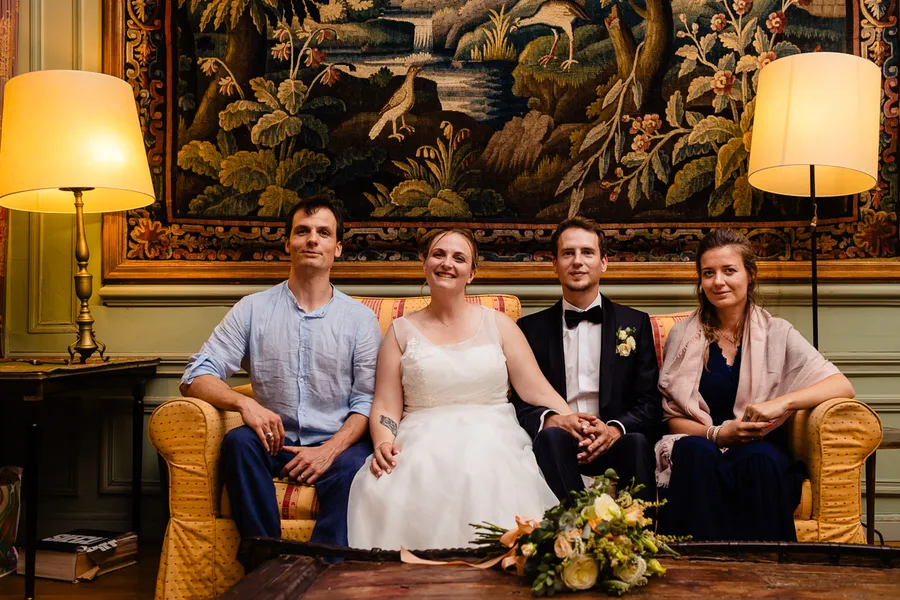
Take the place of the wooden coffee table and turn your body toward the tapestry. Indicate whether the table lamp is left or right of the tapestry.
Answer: left

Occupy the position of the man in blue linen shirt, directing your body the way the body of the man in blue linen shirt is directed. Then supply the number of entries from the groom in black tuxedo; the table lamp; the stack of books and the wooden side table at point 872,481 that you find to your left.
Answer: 2

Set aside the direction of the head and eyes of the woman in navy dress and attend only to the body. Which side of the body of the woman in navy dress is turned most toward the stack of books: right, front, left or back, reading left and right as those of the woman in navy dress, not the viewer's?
right

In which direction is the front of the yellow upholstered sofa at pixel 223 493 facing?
toward the camera

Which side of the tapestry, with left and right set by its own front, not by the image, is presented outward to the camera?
front

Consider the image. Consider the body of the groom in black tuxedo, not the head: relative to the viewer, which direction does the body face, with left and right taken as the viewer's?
facing the viewer

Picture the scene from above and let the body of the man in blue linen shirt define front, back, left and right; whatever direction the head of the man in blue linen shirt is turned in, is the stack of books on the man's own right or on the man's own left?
on the man's own right

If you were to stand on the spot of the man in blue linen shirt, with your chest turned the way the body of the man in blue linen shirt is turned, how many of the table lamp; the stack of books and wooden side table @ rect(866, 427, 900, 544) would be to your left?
1

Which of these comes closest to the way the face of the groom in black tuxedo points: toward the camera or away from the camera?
toward the camera
